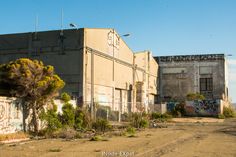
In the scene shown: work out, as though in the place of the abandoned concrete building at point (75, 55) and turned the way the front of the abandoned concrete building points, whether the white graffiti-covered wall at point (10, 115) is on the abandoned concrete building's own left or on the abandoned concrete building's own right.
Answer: on the abandoned concrete building's own right

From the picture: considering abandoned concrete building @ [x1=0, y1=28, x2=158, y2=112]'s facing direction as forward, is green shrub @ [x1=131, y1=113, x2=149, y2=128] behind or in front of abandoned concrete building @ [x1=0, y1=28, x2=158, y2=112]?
in front

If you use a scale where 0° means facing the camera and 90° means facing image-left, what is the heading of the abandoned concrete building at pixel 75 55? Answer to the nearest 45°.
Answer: approximately 315°
